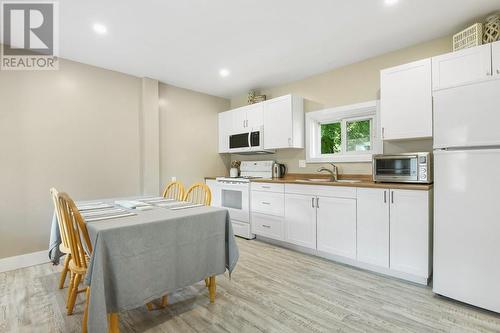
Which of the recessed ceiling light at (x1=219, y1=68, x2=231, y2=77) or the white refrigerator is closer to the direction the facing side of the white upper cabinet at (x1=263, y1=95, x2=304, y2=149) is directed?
the recessed ceiling light

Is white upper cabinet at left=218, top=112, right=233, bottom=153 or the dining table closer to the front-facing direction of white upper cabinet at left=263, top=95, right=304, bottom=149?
the dining table

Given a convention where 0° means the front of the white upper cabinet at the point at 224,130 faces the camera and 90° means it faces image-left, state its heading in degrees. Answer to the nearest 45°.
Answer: approximately 45°

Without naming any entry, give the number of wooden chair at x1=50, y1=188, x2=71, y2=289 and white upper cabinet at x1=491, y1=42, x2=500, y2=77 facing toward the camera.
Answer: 1

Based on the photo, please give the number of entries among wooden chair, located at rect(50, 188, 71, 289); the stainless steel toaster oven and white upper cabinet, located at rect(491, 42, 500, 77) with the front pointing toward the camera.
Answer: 2

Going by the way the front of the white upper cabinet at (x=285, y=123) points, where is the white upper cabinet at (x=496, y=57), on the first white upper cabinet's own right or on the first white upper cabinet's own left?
on the first white upper cabinet's own left

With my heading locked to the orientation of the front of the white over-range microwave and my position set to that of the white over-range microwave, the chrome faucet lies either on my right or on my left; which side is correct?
on my left

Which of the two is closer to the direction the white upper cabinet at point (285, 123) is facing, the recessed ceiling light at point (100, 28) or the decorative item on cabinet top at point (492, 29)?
the recessed ceiling light

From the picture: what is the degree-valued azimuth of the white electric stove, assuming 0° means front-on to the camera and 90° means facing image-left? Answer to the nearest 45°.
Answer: approximately 45°
